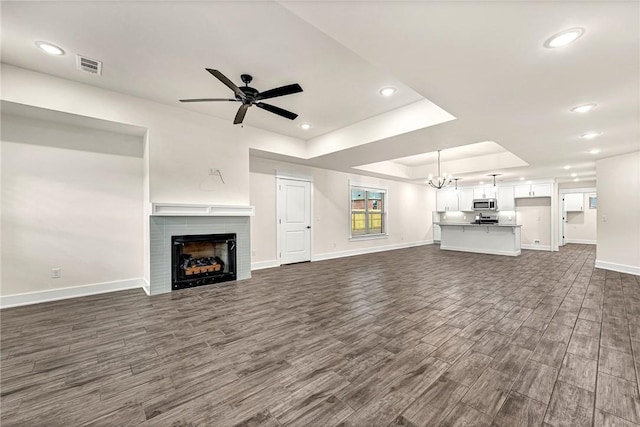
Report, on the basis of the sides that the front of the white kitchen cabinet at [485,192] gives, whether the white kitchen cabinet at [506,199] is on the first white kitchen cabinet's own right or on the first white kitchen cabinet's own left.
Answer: on the first white kitchen cabinet's own left

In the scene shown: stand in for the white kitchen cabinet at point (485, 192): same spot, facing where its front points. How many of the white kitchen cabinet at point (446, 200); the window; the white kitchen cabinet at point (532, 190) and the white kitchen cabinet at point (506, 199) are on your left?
2

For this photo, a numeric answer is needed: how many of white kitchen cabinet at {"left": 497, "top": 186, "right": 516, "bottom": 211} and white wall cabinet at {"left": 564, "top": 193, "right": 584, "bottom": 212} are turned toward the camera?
2

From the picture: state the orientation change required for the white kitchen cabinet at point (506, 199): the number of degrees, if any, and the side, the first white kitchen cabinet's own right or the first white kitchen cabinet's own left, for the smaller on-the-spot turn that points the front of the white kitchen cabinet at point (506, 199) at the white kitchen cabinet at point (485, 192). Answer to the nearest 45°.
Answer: approximately 90° to the first white kitchen cabinet's own right

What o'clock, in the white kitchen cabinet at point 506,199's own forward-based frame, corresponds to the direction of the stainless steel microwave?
The stainless steel microwave is roughly at 2 o'clock from the white kitchen cabinet.

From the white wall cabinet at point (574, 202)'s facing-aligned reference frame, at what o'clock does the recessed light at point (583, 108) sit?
The recessed light is roughly at 12 o'clock from the white wall cabinet.

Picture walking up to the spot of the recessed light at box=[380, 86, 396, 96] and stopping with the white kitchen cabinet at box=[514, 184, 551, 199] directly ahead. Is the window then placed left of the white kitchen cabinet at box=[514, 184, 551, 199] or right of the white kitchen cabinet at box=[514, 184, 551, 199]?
left

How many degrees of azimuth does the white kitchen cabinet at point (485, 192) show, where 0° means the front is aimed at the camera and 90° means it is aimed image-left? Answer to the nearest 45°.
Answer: approximately 0°

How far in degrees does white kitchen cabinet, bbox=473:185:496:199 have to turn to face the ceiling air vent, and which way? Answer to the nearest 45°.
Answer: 0° — it already faces it

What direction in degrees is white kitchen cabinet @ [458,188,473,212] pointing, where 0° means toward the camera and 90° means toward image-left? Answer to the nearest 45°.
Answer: approximately 0°

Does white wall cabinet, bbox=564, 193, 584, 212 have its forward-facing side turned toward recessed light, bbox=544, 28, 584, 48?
yes
